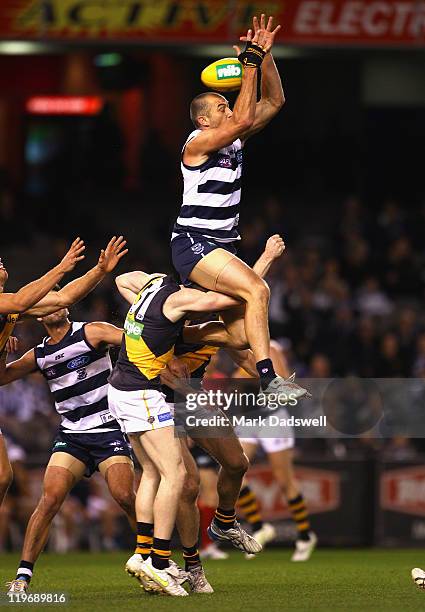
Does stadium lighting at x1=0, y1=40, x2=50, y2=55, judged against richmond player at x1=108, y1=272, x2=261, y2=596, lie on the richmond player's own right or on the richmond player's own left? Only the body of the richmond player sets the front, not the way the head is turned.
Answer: on the richmond player's own left

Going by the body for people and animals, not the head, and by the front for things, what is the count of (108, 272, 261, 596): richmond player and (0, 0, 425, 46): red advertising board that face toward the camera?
1

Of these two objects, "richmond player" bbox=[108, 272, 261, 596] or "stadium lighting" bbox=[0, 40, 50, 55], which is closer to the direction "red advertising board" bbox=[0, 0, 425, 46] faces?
the richmond player

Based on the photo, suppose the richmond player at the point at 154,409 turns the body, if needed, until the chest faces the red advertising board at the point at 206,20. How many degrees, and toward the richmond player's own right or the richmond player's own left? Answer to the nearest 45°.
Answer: approximately 45° to the richmond player's own left

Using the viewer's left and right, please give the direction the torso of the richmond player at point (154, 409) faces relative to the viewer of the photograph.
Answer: facing away from the viewer and to the right of the viewer

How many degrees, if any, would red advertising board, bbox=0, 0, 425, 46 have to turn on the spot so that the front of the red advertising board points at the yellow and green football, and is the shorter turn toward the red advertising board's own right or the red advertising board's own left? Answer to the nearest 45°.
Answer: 0° — it already faces it

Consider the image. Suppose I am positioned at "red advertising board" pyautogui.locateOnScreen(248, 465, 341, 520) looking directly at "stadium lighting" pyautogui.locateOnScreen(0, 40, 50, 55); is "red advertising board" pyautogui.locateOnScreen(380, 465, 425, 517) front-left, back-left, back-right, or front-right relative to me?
back-right

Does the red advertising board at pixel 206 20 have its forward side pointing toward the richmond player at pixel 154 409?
yes

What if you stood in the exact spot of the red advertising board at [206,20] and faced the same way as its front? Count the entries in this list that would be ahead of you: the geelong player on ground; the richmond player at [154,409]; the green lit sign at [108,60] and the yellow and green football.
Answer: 3

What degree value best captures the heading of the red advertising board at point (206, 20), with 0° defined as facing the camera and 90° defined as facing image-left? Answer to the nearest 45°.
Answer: approximately 0°

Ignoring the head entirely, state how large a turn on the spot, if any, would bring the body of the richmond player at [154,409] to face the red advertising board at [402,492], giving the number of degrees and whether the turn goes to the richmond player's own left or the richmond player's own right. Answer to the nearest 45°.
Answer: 0° — they already face it
